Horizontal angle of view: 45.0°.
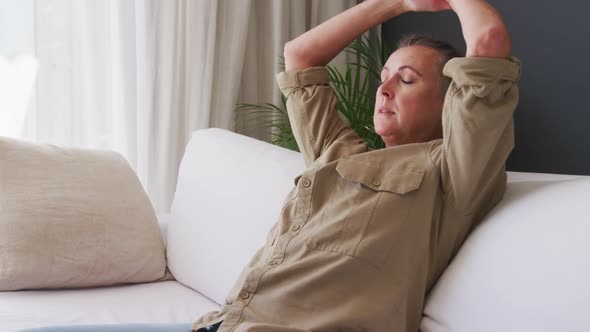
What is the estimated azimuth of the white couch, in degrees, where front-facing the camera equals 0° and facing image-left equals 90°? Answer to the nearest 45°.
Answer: approximately 45°

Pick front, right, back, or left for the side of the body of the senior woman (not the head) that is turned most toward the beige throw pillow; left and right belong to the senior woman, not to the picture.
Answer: right

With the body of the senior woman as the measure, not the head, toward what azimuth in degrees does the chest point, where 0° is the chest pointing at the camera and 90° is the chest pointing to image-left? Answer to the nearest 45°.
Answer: approximately 45°
